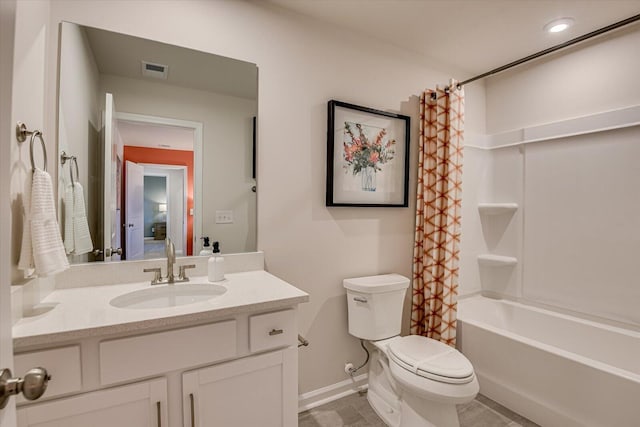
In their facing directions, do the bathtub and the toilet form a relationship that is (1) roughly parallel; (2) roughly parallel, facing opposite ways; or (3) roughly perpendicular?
roughly perpendicular

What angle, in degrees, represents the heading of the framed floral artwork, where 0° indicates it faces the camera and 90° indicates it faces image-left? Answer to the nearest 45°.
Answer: approximately 315°

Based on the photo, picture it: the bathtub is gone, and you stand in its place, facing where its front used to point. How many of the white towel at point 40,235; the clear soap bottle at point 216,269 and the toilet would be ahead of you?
3

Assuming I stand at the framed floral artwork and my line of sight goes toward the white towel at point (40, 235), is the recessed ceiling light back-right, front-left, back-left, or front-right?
back-left

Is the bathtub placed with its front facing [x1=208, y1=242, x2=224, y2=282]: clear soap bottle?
yes

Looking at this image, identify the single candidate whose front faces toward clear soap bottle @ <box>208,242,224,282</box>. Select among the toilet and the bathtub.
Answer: the bathtub

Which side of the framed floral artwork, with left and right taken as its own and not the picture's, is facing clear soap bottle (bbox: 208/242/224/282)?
right

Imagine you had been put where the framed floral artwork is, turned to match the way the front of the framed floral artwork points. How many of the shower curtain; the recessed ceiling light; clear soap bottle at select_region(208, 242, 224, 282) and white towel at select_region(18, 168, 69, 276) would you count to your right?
2

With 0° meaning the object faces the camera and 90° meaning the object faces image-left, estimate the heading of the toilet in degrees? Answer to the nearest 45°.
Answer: approximately 315°
